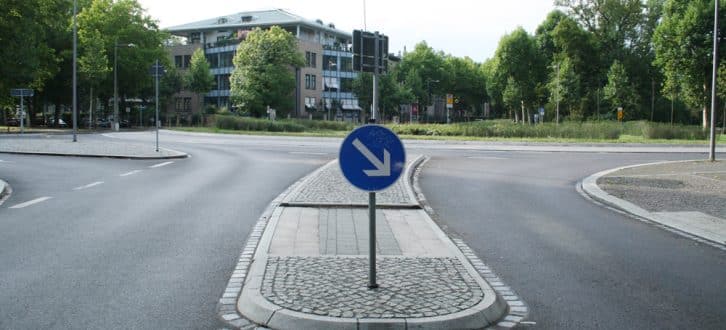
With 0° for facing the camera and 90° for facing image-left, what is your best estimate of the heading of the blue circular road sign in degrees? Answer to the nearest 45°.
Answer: approximately 0°

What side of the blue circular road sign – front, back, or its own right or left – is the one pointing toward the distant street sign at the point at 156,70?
back
